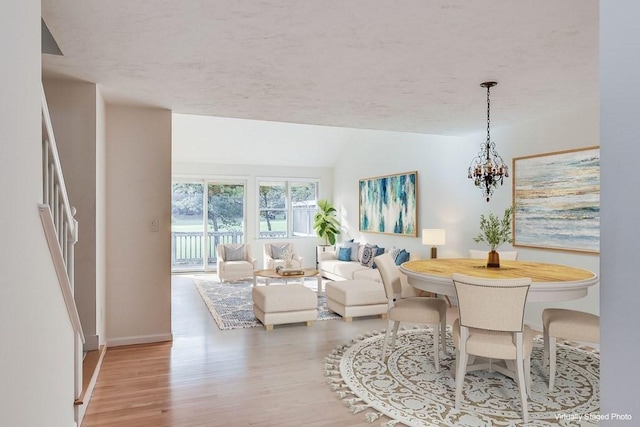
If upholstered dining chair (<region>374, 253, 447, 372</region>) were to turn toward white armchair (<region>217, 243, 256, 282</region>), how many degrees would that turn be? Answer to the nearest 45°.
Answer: approximately 135° to its left

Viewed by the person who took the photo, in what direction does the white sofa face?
facing the viewer and to the left of the viewer

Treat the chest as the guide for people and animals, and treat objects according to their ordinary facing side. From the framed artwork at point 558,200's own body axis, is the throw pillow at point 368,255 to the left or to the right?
on its right

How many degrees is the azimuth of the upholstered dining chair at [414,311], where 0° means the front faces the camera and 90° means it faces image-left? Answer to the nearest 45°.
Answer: approximately 270°

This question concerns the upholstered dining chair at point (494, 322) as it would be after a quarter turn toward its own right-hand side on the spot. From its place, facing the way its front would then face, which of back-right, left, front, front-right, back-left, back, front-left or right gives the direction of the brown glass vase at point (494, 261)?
left

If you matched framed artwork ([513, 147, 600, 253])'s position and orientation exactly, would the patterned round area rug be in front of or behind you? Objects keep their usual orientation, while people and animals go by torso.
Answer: in front

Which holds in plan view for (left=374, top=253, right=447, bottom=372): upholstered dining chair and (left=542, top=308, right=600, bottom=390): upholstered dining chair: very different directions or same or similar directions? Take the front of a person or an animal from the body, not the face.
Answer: very different directions

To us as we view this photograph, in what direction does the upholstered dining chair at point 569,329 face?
facing to the left of the viewer

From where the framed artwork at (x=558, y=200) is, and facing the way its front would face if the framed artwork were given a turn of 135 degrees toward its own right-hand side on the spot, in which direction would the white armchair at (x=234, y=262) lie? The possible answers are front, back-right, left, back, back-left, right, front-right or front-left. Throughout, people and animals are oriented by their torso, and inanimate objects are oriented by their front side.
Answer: left

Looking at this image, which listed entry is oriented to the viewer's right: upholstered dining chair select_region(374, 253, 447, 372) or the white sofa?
the upholstered dining chair

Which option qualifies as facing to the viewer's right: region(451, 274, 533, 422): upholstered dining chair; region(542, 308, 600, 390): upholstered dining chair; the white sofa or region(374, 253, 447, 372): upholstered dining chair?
region(374, 253, 447, 372): upholstered dining chair

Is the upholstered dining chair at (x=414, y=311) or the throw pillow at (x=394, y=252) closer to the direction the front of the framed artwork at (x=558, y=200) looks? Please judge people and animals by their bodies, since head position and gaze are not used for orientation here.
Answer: the upholstered dining chair

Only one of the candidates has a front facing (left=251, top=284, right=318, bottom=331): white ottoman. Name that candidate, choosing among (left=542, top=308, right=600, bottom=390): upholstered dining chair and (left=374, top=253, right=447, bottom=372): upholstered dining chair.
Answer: (left=542, top=308, right=600, bottom=390): upholstered dining chair

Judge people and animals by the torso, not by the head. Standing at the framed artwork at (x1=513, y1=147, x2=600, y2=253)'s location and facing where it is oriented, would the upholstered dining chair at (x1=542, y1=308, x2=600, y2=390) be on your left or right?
on your left

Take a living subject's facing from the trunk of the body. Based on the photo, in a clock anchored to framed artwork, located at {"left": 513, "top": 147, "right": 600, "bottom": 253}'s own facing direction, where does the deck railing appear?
The deck railing is roughly at 2 o'clock from the framed artwork.

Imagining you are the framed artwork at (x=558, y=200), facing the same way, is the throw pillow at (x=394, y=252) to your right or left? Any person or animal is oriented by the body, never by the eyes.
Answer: on your right

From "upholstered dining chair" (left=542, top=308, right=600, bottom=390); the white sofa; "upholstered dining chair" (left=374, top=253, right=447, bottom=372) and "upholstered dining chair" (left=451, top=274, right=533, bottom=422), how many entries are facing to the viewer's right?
1

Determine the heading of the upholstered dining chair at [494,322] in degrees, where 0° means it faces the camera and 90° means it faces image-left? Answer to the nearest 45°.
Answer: approximately 180°

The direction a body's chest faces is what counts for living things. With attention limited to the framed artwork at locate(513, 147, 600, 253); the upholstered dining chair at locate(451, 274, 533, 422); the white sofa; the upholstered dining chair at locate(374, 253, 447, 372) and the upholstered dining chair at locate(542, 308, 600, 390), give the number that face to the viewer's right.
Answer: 1

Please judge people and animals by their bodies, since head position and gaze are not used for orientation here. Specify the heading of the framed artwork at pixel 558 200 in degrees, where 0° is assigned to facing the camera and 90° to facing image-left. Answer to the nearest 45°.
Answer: approximately 45°

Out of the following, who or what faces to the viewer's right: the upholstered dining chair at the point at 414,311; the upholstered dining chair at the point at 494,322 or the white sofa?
the upholstered dining chair at the point at 414,311

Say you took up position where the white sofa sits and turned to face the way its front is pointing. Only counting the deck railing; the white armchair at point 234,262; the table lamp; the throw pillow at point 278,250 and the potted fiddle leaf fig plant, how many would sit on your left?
1

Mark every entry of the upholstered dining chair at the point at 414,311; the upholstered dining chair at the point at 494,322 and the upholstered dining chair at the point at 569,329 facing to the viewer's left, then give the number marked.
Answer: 1
